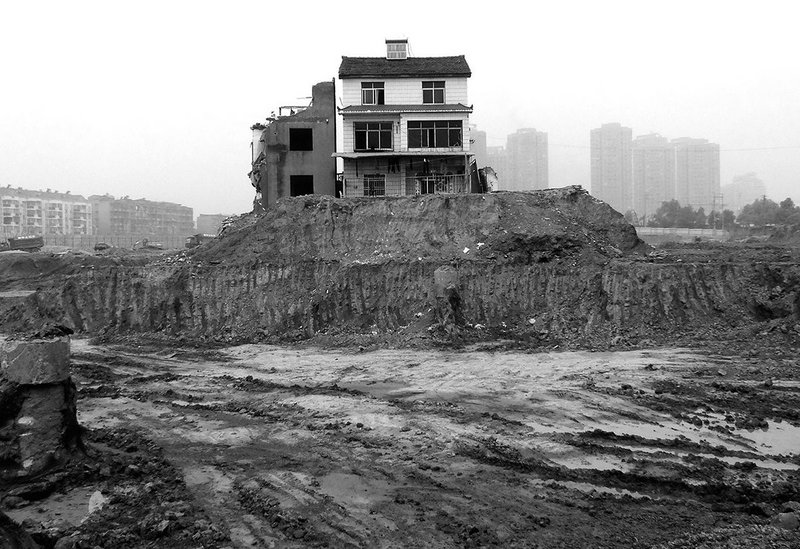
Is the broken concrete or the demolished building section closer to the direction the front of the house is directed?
the broken concrete

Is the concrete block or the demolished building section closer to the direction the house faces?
the concrete block

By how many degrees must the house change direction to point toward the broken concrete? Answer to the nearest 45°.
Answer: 0° — it already faces it

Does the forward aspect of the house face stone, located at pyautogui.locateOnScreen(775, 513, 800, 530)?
yes

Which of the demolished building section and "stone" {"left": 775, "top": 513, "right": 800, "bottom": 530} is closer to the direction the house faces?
the stone

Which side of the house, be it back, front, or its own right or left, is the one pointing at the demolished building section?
right

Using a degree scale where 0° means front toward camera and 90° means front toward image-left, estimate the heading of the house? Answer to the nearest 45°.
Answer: approximately 0°
